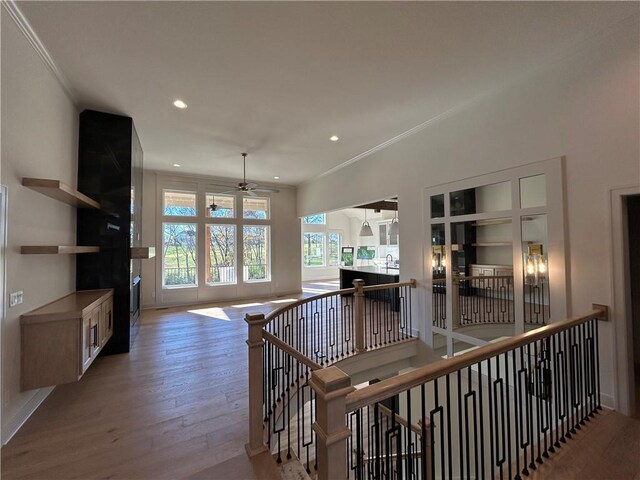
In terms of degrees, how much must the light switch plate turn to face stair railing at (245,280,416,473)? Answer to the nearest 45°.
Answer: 0° — it already faces it

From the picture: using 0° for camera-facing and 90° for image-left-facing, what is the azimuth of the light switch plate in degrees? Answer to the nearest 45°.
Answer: approximately 315°

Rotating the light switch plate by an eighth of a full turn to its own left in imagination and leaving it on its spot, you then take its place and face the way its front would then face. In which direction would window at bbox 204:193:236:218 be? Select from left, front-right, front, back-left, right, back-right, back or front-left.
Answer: front-left

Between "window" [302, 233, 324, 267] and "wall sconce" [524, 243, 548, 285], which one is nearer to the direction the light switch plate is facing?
the wall sconce

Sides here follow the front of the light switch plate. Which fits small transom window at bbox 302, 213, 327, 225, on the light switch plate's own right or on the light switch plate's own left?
on the light switch plate's own left

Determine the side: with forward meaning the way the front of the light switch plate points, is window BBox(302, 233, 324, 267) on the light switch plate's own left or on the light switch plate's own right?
on the light switch plate's own left

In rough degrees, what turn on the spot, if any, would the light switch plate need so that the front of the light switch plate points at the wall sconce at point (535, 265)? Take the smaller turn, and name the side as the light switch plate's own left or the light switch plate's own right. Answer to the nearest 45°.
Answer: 0° — it already faces it

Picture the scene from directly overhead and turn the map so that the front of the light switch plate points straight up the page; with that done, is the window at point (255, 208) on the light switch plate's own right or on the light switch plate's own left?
on the light switch plate's own left
